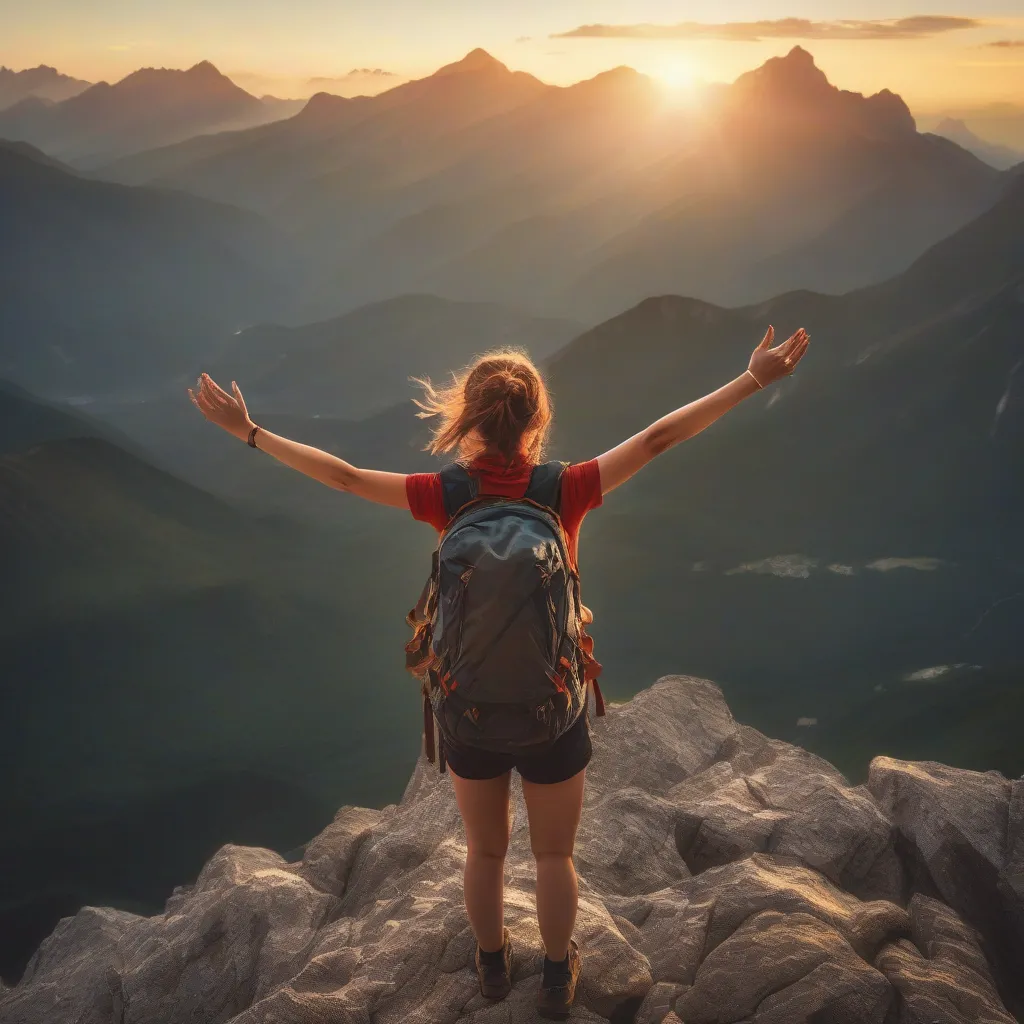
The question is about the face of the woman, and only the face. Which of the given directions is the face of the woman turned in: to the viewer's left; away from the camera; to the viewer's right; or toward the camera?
away from the camera

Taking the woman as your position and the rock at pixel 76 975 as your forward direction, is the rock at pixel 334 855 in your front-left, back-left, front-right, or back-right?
front-right

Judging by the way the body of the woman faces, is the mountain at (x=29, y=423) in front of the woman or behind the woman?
in front

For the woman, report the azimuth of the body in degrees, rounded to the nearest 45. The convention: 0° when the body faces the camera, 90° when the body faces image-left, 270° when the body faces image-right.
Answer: approximately 180°

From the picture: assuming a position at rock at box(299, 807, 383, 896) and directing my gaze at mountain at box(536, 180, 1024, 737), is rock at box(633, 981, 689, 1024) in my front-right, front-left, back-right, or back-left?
back-right
